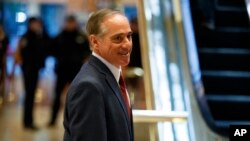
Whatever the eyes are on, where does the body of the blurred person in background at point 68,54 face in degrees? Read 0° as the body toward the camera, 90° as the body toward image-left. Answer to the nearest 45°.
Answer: approximately 0°

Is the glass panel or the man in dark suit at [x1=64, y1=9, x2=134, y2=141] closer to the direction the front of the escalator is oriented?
the man in dark suit

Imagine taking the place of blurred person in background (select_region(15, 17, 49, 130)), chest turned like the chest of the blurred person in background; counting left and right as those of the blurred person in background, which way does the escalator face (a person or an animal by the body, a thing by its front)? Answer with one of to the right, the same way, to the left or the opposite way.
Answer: to the right

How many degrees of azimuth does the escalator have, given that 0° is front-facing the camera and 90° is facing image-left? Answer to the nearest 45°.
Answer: approximately 0°

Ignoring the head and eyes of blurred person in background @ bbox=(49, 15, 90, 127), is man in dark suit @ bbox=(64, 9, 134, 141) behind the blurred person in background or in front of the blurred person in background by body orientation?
in front

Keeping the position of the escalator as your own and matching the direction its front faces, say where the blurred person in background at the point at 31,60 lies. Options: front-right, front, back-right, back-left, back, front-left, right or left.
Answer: right

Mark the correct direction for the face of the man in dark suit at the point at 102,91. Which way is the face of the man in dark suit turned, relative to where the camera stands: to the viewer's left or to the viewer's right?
to the viewer's right

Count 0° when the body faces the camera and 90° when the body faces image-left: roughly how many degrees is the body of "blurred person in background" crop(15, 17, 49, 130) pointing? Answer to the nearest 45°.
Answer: approximately 315°
